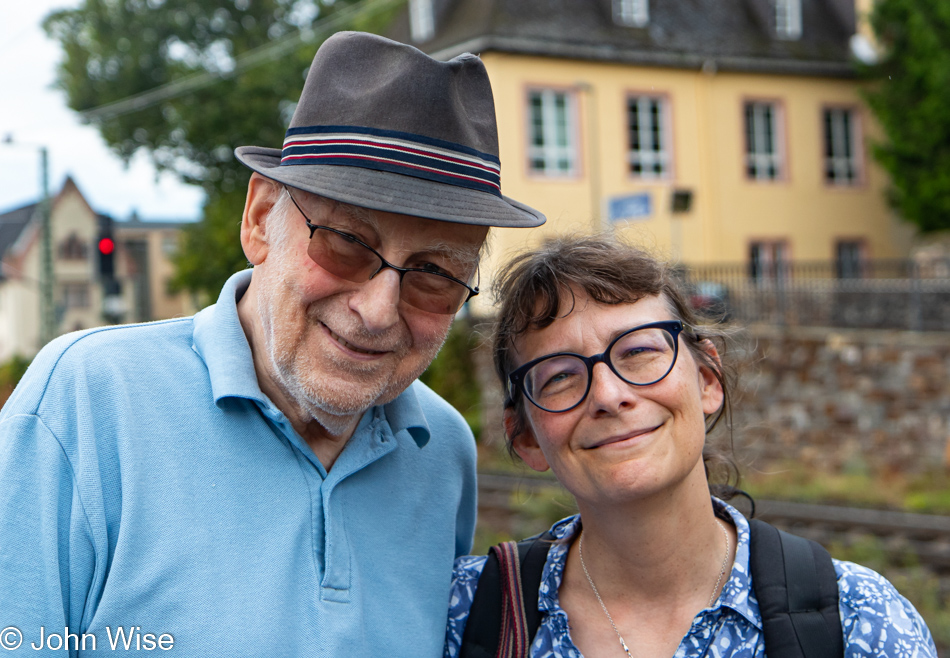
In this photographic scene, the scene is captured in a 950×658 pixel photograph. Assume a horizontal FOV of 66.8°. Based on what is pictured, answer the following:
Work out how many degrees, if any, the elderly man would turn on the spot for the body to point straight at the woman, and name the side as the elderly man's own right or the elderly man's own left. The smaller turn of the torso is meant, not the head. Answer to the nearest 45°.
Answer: approximately 45° to the elderly man's own left

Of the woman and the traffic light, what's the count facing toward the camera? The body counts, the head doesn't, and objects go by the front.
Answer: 2

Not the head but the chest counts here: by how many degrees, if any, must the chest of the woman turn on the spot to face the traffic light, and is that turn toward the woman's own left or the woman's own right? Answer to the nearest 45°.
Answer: approximately 135° to the woman's own right

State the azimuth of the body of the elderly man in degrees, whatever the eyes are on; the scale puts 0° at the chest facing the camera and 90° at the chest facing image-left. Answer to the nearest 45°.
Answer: approximately 315°

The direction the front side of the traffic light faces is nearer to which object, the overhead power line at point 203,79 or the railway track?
the railway track

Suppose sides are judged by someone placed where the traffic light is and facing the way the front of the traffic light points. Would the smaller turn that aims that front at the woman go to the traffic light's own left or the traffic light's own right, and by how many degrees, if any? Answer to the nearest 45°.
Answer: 0° — it already faces them

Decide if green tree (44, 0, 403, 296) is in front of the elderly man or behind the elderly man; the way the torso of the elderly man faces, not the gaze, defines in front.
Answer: behind

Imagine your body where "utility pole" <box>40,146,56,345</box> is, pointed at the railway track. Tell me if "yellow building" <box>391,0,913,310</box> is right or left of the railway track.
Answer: left

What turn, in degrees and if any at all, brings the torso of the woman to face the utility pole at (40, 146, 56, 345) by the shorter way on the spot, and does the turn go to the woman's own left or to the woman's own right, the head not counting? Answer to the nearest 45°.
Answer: approximately 135° to the woman's own right

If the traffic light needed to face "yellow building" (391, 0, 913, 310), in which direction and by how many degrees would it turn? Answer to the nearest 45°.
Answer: approximately 90° to its left

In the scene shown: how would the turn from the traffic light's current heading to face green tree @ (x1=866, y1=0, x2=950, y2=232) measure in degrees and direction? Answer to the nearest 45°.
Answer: approximately 90° to its left
